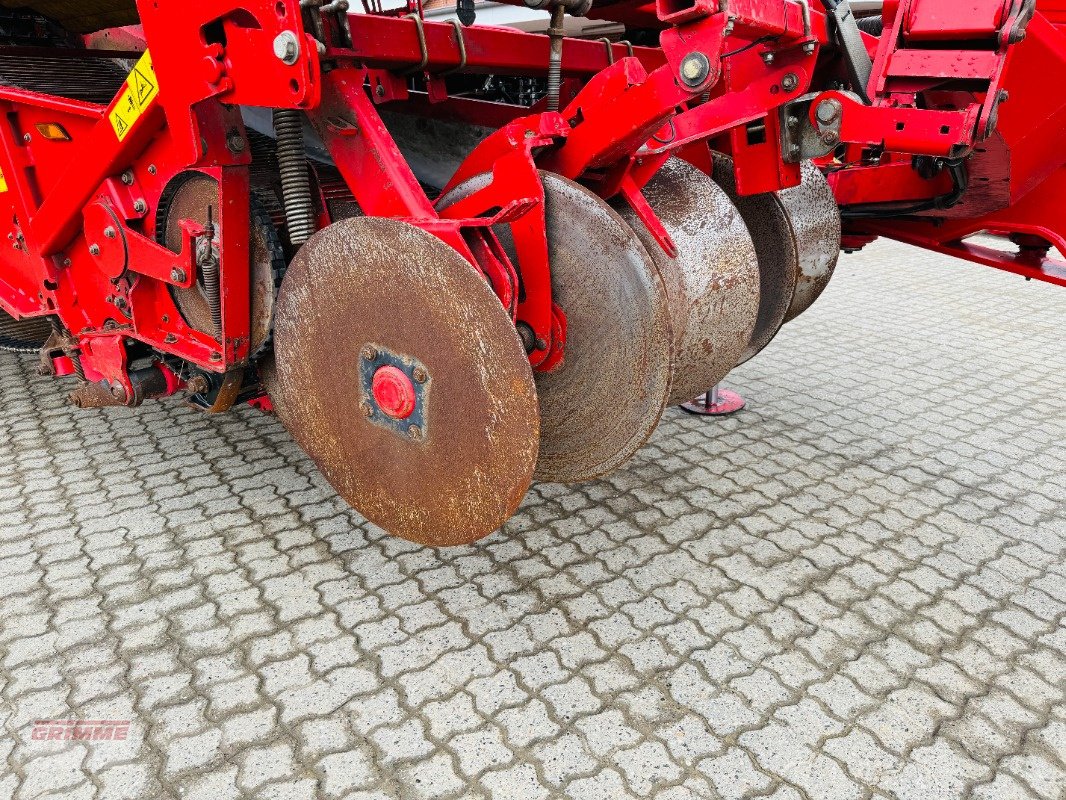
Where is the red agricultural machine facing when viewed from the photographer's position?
facing the viewer and to the right of the viewer
